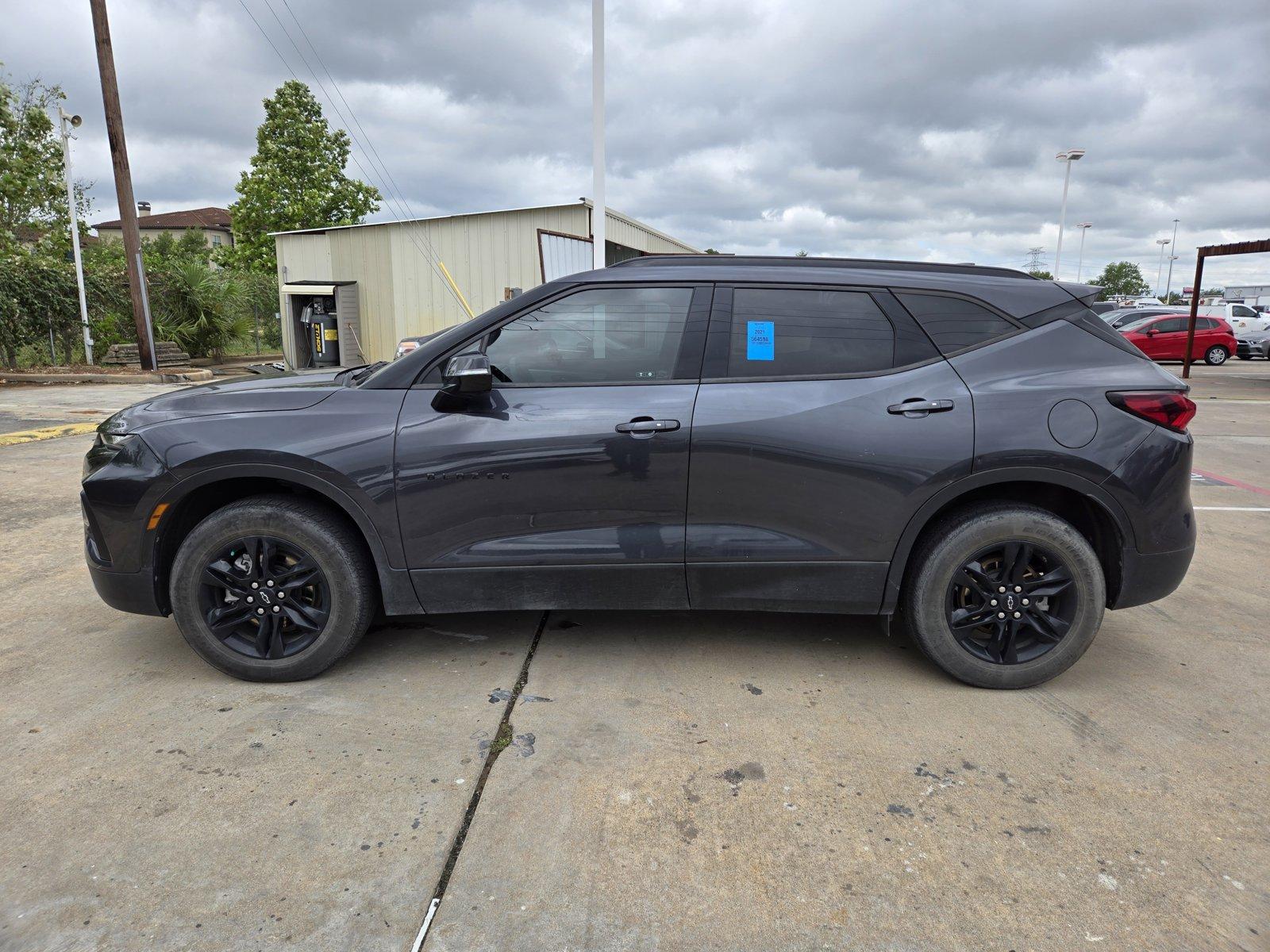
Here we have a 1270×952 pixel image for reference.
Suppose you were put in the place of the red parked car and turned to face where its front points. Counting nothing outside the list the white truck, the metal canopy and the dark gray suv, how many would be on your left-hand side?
2

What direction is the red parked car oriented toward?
to the viewer's left

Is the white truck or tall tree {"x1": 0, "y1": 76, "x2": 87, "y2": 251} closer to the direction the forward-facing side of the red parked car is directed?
the tall tree

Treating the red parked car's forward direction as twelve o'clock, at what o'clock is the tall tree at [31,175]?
The tall tree is roughly at 11 o'clock from the red parked car.

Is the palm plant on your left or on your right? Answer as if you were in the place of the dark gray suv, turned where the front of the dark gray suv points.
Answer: on your right

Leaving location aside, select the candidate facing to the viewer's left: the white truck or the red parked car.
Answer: the red parked car

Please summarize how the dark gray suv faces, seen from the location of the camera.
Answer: facing to the left of the viewer
